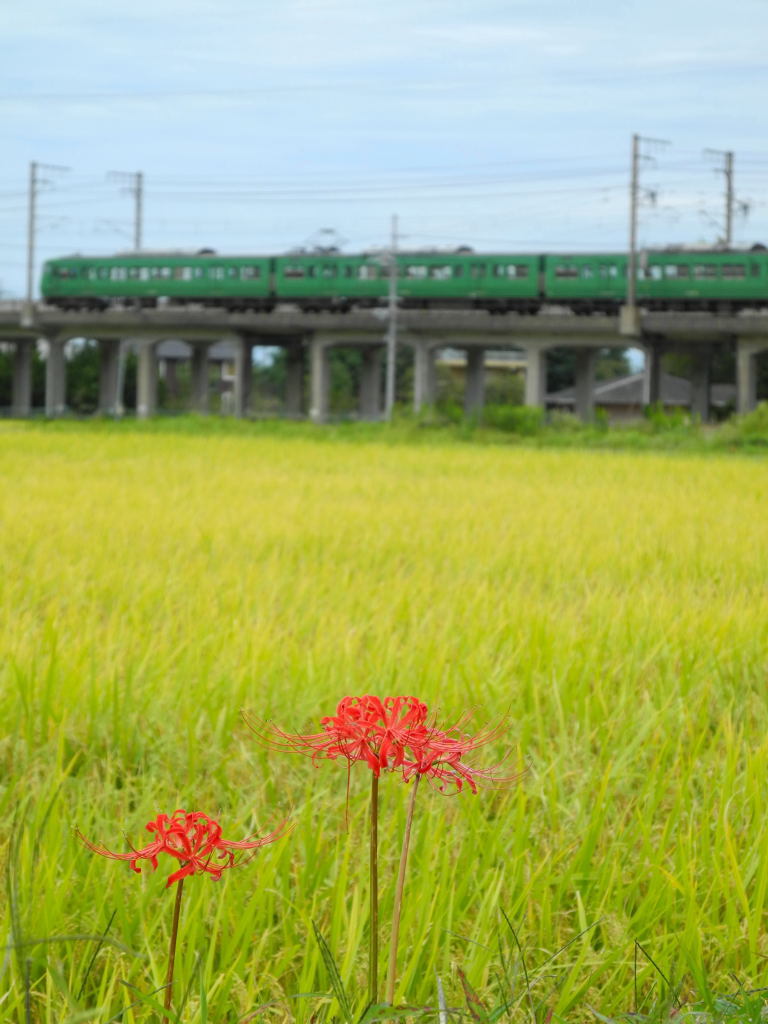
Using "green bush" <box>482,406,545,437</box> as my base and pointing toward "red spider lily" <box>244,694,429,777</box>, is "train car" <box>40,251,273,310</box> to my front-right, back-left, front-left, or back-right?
back-right
